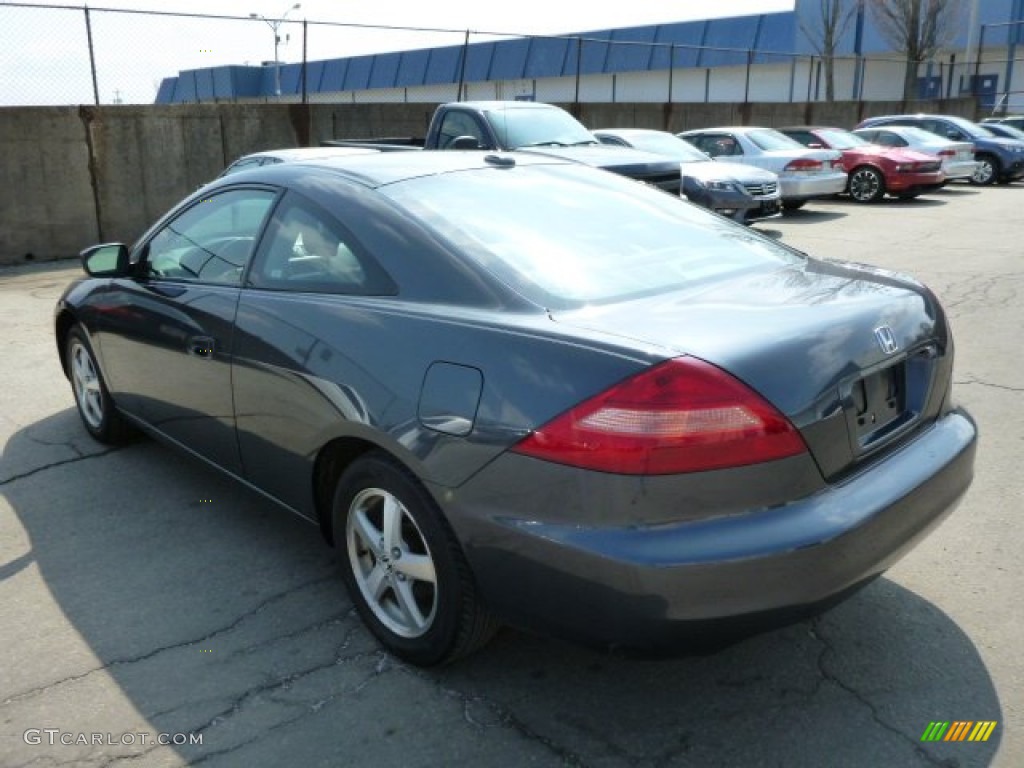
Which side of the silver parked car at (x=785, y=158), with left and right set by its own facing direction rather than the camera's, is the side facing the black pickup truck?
left

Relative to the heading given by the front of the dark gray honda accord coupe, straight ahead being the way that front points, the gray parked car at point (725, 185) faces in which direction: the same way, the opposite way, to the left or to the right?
the opposite way

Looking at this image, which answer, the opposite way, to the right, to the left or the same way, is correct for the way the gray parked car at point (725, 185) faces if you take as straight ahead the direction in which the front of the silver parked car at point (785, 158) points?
the opposite way

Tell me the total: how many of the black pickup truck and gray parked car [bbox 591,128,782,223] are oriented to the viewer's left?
0

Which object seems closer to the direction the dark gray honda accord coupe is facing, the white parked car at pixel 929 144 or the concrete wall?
the concrete wall

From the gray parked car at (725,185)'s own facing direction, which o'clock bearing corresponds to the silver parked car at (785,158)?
the silver parked car at (785,158) is roughly at 8 o'clock from the gray parked car at (725,185).

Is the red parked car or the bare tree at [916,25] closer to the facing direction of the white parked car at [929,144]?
the bare tree

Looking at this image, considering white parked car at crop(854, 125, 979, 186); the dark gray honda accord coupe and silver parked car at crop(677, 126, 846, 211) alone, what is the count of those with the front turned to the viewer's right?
0

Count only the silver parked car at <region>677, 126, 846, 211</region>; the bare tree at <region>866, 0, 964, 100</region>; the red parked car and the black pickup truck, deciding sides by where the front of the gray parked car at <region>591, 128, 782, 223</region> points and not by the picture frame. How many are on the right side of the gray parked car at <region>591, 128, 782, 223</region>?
1

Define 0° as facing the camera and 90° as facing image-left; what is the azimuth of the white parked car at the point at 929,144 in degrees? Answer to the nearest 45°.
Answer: approximately 135°

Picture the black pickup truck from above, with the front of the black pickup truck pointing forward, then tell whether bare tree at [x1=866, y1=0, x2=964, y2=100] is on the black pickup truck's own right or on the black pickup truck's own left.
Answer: on the black pickup truck's own left

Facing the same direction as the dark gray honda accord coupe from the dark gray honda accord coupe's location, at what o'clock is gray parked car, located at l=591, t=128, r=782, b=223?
The gray parked car is roughly at 2 o'clock from the dark gray honda accord coupe.
